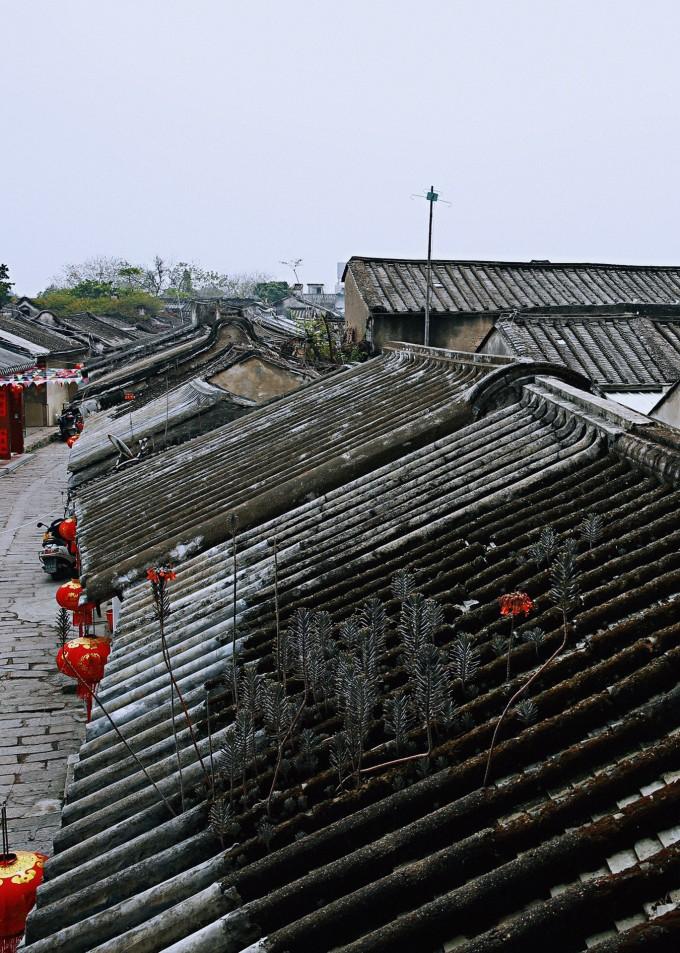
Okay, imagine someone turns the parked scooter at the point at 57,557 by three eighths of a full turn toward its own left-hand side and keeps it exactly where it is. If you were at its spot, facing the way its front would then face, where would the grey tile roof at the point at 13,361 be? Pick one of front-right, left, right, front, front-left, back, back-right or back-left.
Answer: back-right

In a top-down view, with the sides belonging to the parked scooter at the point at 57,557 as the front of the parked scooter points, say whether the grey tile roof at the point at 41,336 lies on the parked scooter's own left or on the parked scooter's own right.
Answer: on the parked scooter's own right

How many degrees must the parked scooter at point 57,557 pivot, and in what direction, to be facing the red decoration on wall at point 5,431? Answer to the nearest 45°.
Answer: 0° — it already faces it

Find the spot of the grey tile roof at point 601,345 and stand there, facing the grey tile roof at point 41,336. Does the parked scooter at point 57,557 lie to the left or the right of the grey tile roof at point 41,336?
left
